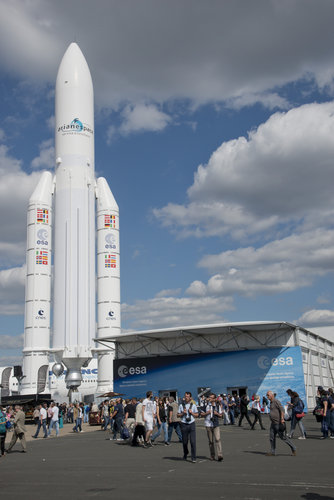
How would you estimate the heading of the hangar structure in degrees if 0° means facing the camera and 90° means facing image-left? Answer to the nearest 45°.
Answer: approximately 45°

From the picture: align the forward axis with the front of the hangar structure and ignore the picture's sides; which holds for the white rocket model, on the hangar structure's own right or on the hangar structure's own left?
on the hangar structure's own right

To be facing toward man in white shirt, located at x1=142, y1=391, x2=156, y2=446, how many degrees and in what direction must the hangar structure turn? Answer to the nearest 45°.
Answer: approximately 45° to its left

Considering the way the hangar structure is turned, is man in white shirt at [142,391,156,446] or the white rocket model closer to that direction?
the man in white shirt
